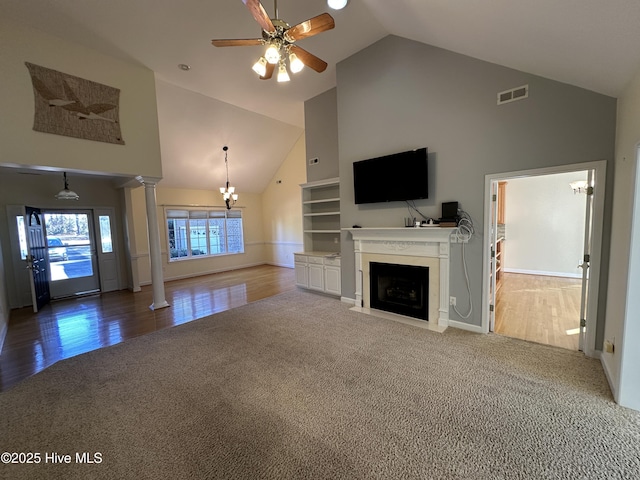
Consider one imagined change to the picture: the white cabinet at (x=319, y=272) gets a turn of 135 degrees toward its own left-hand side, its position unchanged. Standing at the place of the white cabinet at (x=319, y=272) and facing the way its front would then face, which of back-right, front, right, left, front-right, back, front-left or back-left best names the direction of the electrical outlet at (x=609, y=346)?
front-right

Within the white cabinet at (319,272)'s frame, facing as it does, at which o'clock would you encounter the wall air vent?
The wall air vent is roughly at 9 o'clock from the white cabinet.

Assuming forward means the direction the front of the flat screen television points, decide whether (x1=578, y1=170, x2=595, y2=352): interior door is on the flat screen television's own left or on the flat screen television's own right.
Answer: on the flat screen television's own left

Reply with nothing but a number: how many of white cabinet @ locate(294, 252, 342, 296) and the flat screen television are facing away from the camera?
0

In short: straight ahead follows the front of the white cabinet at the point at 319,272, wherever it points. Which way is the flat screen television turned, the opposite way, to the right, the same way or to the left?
the same way

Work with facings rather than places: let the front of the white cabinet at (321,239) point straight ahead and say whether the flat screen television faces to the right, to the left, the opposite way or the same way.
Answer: the same way

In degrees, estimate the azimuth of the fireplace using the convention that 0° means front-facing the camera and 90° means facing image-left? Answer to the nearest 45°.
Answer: approximately 45°

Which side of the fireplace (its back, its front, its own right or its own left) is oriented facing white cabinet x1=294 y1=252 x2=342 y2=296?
right

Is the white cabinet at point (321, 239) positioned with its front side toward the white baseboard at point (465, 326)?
no

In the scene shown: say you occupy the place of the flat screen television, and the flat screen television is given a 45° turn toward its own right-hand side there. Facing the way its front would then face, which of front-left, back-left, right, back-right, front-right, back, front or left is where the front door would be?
front

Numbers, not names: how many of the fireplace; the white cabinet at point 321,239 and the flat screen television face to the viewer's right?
0

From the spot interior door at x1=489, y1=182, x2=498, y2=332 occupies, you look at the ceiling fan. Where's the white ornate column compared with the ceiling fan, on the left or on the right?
right

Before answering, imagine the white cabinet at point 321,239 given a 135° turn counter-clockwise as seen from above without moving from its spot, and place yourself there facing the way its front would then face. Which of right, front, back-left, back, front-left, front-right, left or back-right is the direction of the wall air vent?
front-right

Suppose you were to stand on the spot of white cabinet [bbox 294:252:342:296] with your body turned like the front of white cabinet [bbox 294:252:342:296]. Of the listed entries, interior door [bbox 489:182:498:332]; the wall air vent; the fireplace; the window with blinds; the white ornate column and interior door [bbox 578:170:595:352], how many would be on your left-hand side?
4

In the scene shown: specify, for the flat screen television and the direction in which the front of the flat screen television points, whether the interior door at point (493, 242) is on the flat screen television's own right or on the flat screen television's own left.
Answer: on the flat screen television's own left

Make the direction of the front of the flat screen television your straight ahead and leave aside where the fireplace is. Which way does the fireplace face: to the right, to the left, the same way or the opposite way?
the same way

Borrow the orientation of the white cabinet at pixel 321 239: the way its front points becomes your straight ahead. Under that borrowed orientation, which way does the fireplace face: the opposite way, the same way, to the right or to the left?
the same way

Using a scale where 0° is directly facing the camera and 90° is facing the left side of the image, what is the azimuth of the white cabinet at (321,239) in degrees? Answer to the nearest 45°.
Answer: approximately 45°

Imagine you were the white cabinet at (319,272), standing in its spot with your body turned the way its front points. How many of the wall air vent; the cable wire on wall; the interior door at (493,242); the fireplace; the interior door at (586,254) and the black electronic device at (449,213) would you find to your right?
0
